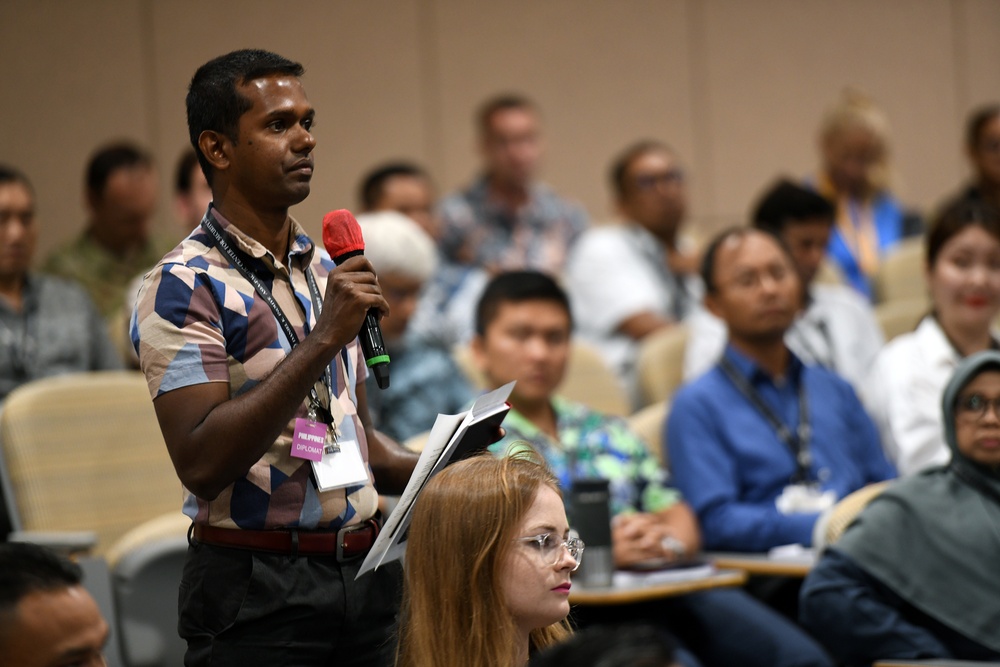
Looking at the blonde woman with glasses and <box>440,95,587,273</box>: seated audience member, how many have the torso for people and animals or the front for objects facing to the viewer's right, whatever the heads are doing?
1

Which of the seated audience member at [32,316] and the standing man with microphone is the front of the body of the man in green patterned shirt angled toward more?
the standing man with microphone

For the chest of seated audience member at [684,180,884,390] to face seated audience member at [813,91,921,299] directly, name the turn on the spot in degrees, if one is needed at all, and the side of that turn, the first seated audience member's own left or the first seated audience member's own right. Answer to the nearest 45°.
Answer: approximately 135° to the first seated audience member's own left

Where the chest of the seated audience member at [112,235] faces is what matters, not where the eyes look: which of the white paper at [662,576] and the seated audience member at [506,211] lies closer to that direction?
the white paper

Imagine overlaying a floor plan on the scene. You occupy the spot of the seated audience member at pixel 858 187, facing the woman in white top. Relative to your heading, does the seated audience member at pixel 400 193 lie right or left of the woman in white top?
right

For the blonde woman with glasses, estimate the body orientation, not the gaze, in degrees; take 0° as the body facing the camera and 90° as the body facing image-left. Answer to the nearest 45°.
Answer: approximately 270°

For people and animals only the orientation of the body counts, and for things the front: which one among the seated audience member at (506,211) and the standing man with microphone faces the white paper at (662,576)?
the seated audience member

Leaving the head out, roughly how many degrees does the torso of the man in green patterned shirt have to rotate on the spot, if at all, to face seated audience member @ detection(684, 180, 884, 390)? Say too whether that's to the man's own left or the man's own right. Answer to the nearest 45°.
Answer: approximately 90° to the man's own left

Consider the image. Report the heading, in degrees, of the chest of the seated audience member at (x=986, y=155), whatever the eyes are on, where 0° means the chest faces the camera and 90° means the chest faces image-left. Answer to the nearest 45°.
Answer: approximately 315°
